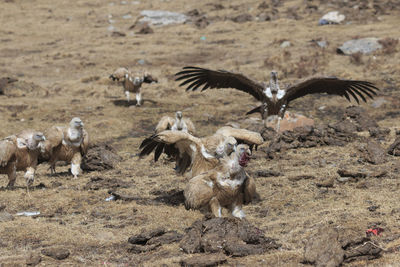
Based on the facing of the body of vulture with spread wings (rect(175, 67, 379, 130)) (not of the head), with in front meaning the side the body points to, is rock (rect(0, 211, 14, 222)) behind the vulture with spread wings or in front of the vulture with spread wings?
in front

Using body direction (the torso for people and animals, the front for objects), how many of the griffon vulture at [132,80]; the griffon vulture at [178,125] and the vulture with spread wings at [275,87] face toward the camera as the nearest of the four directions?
3

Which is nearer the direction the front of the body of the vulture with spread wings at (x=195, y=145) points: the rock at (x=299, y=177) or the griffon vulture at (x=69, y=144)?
the rock

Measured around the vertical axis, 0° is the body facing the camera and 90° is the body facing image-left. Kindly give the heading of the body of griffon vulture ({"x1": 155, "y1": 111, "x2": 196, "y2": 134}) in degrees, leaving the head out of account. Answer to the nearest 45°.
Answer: approximately 0°

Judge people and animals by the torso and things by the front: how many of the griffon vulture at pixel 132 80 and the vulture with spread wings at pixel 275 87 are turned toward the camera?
2

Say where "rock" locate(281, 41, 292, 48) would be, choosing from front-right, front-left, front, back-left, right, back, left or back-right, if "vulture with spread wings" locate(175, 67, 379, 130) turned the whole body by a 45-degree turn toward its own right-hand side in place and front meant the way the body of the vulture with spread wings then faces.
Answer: back-right

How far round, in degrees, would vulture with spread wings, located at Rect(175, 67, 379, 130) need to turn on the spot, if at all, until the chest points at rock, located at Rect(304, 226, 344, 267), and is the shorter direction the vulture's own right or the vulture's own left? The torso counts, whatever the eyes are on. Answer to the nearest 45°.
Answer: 0° — it already faces it

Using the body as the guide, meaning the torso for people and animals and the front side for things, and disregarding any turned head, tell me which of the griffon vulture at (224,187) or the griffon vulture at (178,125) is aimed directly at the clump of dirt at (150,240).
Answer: the griffon vulture at (178,125)

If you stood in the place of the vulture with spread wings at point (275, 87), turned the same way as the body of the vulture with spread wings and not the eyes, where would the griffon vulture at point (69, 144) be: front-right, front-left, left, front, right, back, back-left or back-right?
front-right

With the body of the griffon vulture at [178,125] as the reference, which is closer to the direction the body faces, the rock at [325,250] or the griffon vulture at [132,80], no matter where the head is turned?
the rock

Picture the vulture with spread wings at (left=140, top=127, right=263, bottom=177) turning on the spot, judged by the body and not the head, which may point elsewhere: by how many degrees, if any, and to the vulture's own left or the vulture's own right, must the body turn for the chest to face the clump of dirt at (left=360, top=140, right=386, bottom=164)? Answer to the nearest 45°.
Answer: approximately 90° to the vulture's own left

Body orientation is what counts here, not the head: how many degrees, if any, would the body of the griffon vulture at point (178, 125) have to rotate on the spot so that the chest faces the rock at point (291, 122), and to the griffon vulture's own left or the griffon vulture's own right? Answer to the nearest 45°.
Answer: approximately 135° to the griffon vulture's own left

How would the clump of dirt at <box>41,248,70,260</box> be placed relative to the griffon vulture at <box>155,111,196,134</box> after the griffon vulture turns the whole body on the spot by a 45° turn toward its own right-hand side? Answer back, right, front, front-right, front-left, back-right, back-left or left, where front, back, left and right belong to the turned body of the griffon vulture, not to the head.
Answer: front-left

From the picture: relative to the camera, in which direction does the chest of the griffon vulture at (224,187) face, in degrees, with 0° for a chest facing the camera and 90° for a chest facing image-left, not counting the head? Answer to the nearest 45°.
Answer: approximately 315°

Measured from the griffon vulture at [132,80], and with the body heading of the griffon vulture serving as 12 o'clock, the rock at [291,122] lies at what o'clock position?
The rock is roughly at 11 o'clock from the griffon vulture.
